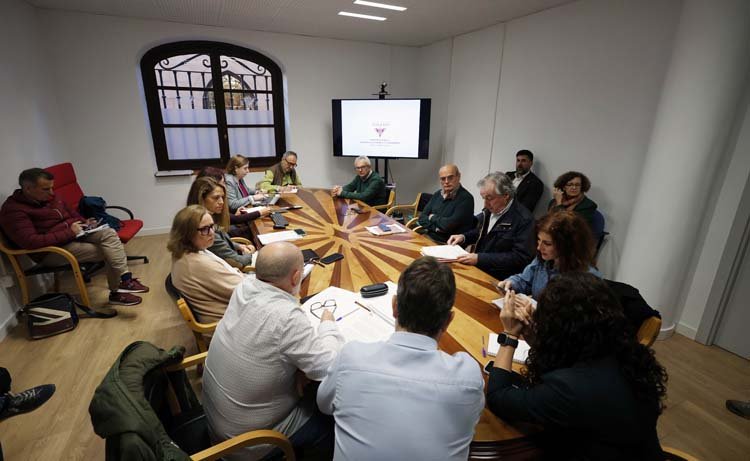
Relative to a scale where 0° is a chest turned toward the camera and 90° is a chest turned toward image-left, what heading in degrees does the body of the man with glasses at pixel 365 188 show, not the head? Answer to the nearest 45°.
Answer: approximately 45°

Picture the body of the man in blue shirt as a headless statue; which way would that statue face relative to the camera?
away from the camera

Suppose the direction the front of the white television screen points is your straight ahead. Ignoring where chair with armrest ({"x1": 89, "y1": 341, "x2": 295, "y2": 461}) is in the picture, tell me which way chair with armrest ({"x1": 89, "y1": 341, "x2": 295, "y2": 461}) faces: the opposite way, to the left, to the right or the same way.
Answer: the opposite way

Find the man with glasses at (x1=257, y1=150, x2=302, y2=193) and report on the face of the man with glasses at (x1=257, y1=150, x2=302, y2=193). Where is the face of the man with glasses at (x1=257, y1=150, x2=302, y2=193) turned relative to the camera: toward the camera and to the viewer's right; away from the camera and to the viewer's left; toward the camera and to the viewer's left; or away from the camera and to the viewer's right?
toward the camera and to the viewer's right

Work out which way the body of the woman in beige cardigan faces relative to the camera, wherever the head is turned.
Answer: to the viewer's right

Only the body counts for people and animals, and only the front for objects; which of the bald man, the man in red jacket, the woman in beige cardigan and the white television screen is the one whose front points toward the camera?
the white television screen

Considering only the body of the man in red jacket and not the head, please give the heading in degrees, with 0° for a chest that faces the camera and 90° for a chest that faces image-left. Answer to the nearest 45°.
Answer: approximately 270°

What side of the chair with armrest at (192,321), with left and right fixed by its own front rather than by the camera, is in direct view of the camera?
right

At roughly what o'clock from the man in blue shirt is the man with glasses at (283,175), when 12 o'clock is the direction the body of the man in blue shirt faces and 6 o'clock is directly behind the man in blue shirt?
The man with glasses is roughly at 11 o'clock from the man in blue shirt.

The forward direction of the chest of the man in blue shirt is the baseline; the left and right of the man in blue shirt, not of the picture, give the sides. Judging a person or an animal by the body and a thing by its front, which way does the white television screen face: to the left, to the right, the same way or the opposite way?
the opposite way

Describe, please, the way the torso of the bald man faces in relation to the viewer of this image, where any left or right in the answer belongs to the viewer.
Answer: facing away from the viewer and to the right of the viewer
